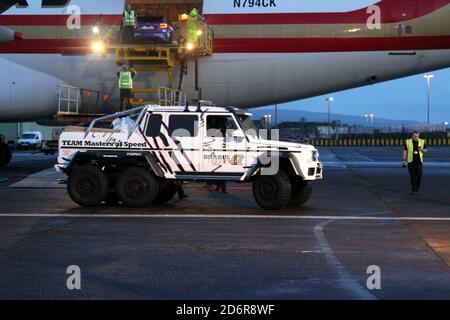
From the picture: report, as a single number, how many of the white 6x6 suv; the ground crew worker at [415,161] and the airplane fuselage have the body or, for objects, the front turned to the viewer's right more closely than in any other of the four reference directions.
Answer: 1

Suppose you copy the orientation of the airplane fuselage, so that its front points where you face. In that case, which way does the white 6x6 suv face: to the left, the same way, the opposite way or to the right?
the opposite way

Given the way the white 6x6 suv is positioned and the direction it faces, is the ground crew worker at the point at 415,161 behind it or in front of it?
in front

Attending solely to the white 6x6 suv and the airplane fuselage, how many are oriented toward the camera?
0

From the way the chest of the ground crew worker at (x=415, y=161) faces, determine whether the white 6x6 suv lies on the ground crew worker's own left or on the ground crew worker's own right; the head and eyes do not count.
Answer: on the ground crew worker's own right

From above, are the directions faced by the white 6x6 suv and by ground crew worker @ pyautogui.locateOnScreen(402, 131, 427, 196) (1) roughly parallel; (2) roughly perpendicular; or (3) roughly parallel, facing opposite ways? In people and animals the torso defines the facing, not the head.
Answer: roughly perpendicular

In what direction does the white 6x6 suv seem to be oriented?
to the viewer's right

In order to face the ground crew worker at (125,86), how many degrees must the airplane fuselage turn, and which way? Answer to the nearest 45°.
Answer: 0° — it already faces them

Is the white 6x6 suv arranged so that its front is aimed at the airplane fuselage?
no

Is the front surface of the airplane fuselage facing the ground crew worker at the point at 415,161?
no

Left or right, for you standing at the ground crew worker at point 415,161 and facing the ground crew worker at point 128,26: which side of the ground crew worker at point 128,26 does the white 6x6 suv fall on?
left

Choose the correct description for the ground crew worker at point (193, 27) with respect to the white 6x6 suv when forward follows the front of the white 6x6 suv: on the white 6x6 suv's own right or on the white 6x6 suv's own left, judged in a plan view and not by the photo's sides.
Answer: on the white 6x6 suv's own left

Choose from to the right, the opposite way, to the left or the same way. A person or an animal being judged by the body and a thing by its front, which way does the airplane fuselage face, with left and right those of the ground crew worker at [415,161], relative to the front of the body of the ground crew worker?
to the right

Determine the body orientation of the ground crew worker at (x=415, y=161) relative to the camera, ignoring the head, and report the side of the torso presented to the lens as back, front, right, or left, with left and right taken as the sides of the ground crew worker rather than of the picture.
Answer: front

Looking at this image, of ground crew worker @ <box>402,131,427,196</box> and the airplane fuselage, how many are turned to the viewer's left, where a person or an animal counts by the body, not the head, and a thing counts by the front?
1

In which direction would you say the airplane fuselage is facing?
to the viewer's left

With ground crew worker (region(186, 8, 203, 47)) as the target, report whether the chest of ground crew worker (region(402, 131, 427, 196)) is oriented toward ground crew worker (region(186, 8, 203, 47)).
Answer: no
